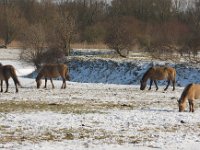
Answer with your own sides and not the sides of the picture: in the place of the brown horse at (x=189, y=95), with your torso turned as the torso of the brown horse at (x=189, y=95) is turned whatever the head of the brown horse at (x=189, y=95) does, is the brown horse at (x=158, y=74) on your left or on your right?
on your right

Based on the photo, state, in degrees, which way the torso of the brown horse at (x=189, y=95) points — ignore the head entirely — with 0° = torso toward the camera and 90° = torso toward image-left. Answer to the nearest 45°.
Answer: approximately 90°

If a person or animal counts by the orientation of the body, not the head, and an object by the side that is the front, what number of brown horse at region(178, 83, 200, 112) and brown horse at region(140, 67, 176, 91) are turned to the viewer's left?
2

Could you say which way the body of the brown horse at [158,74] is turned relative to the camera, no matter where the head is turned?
to the viewer's left

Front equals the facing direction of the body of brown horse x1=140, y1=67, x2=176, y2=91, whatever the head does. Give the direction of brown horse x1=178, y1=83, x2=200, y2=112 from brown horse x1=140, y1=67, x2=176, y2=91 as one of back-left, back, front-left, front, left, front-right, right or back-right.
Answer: left
